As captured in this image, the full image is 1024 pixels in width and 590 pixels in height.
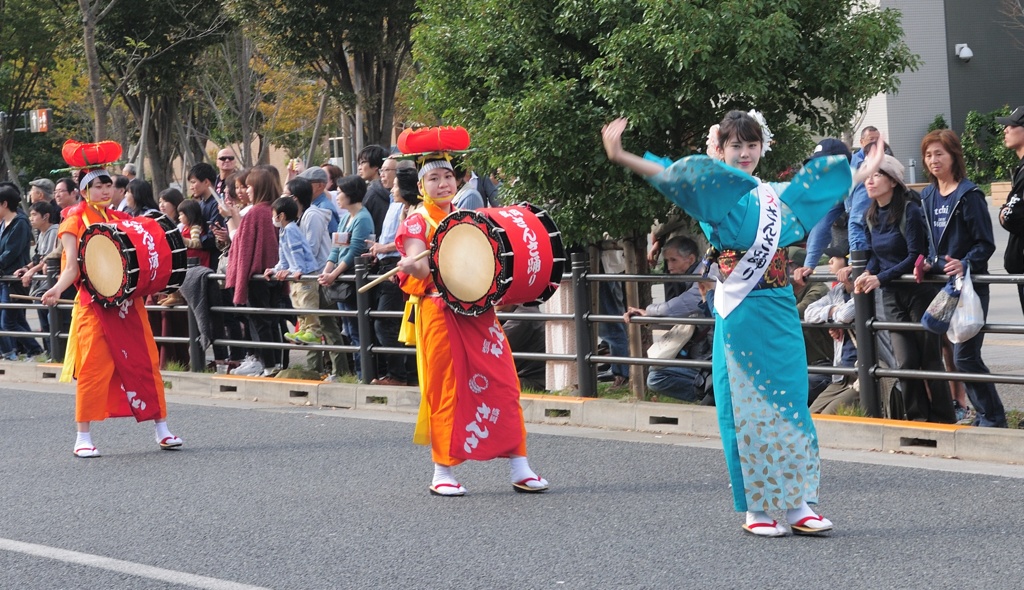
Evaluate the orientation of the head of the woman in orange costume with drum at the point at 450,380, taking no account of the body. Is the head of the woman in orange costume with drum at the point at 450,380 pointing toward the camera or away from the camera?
toward the camera

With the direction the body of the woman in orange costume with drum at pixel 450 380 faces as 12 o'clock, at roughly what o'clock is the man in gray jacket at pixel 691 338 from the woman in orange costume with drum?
The man in gray jacket is roughly at 9 o'clock from the woman in orange costume with drum.

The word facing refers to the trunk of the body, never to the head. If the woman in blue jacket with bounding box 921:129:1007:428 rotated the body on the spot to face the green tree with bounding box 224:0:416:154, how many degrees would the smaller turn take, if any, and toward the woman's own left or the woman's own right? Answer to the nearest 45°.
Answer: approximately 90° to the woman's own right

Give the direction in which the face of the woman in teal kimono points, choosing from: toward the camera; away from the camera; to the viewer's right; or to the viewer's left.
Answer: toward the camera

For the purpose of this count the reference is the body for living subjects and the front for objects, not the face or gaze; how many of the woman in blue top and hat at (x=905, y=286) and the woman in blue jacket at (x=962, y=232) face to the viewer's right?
0

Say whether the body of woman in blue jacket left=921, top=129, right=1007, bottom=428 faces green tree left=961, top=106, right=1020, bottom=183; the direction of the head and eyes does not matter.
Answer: no

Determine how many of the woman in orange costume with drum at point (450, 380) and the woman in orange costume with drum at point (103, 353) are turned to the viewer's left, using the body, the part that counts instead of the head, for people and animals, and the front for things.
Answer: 0

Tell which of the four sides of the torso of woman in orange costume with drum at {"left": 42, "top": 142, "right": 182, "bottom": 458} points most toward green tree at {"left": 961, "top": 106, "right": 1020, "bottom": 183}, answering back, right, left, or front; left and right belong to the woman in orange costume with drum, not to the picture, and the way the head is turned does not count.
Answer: left

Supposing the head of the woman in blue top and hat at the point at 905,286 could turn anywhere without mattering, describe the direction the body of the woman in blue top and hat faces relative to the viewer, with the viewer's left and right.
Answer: facing the viewer and to the left of the viewer

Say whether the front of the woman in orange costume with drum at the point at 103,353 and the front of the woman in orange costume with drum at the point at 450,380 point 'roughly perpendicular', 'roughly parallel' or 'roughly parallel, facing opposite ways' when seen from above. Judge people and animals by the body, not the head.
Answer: roughly parallel

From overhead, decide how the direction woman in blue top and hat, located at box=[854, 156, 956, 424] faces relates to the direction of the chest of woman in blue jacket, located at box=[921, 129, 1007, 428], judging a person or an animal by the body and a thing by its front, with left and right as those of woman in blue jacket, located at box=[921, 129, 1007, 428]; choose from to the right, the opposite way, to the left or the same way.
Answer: the same way

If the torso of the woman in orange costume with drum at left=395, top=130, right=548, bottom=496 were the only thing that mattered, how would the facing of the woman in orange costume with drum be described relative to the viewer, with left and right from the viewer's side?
facing the viewer and to the right of the viewer

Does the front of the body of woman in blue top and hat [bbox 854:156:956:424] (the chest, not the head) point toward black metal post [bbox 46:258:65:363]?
no

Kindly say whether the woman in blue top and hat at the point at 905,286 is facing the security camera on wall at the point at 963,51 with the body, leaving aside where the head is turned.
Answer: no
